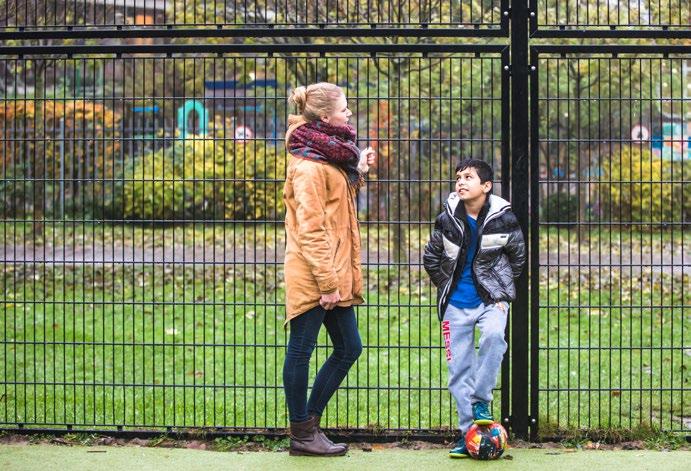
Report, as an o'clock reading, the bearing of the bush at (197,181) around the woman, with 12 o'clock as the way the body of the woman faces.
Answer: The bush is roughly at 8 o'clock from the woman.

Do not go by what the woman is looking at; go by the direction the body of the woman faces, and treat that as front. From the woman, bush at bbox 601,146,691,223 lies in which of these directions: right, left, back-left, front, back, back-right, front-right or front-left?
front-left

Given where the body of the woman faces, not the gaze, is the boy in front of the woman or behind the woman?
in front

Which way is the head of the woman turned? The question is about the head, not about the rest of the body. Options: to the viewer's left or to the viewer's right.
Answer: to the viewer's right

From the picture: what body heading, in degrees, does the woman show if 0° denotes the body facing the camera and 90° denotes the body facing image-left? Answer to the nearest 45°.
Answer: approximately 270°

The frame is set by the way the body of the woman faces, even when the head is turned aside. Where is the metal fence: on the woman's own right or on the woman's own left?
on the woman's own left

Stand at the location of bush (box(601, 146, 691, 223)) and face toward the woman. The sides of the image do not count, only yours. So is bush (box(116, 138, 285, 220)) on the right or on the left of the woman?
right
